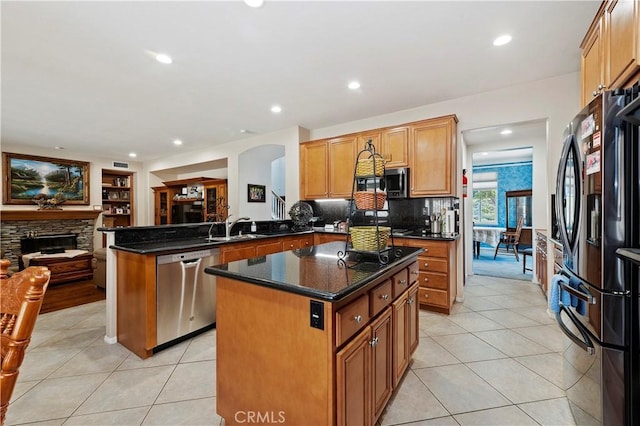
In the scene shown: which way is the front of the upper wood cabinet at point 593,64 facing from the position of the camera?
facing to the left of the viewer

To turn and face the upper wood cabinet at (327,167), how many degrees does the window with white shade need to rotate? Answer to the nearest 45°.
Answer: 0° — it already faces it

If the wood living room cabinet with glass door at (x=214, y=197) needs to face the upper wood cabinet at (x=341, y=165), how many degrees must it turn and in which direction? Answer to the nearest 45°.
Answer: approximately 90° to its left

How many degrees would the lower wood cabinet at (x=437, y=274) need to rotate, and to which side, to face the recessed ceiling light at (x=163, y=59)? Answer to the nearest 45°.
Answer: approximately 45° to its right

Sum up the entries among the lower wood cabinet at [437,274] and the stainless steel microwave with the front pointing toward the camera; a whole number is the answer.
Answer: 2

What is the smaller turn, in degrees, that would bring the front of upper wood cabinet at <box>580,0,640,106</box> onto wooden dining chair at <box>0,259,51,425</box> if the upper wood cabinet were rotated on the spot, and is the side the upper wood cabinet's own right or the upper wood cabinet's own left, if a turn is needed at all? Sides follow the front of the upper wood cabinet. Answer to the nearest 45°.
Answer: approximately 45° to the upper wood cabinet's own left

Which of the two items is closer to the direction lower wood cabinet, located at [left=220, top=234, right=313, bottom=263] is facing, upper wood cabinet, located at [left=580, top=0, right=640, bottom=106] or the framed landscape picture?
the upper wood cabinet

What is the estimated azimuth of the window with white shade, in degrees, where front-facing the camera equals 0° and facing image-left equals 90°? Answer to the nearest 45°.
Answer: approximately 0°
